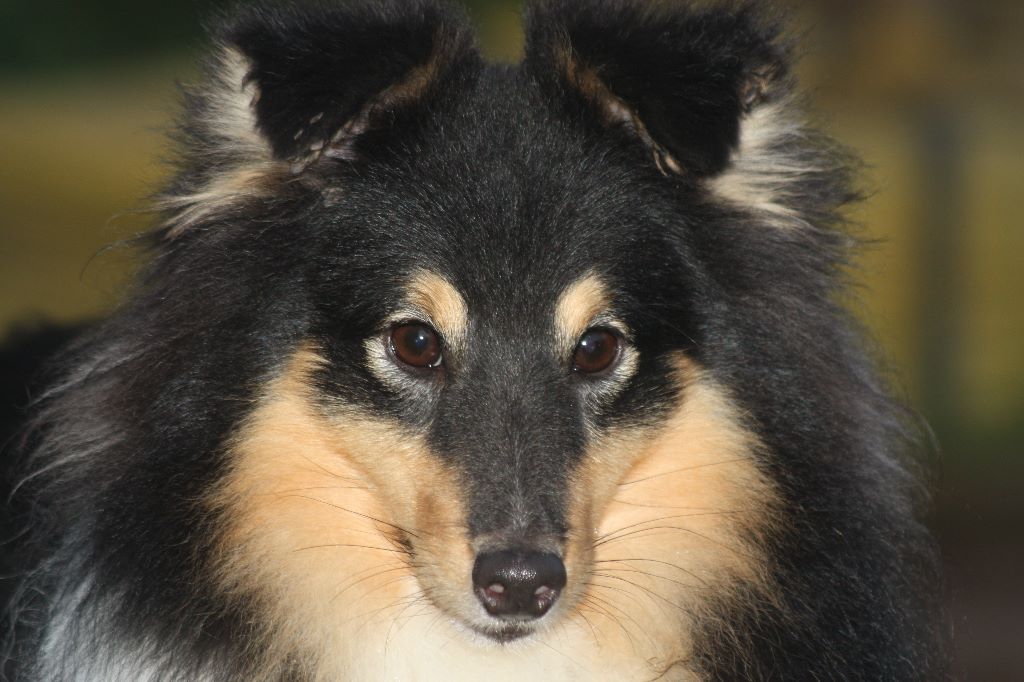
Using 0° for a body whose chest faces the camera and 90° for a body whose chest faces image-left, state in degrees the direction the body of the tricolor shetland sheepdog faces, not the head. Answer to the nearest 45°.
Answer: approximately 0°
